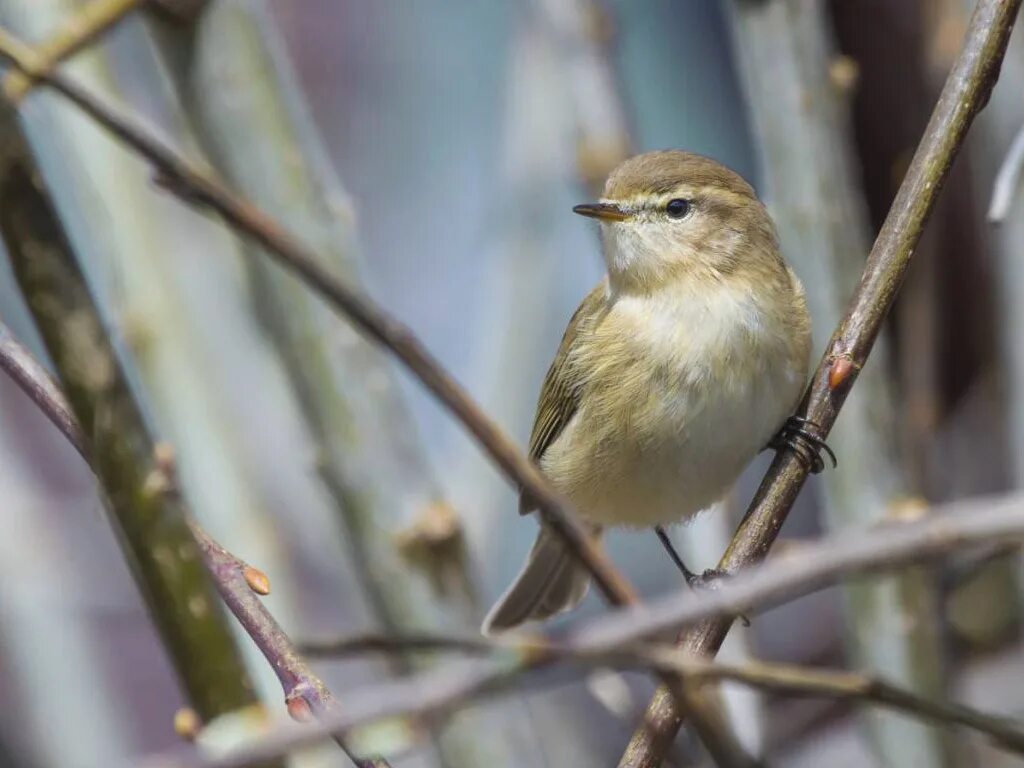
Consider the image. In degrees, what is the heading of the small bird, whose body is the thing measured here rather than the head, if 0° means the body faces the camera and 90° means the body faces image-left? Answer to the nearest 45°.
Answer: approximately 315°

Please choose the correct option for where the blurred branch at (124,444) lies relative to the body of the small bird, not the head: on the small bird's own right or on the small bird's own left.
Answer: on the small bird's own right

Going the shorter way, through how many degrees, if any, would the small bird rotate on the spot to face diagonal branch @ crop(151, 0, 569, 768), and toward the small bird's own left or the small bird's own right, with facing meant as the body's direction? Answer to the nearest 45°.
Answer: approximately 90° to the small bird's own right
